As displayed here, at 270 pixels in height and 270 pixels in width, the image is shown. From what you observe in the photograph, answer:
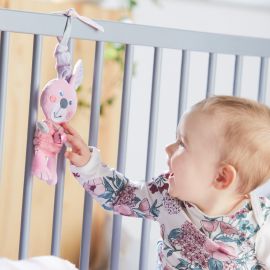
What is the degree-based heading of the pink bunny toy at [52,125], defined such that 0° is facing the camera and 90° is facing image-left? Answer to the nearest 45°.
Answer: approximately 315°

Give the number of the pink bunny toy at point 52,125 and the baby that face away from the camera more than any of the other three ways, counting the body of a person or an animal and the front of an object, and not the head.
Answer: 0

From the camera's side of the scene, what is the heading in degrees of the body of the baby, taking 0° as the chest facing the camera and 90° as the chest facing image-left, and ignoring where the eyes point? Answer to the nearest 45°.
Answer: approximately 45°

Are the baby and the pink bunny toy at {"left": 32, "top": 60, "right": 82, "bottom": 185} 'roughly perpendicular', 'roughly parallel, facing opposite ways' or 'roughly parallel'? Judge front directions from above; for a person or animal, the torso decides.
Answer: roughly perpendicular

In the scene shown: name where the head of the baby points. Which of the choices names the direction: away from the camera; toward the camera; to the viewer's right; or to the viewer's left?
to the viewer's left
